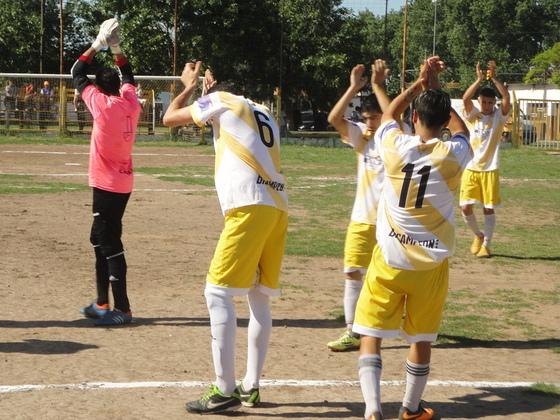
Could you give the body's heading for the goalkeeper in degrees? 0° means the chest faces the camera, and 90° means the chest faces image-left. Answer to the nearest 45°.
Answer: approximately 135°

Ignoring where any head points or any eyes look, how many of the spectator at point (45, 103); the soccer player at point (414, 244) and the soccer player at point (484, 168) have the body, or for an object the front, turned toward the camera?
2

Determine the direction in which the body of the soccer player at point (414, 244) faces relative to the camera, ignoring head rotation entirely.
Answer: away from the camera

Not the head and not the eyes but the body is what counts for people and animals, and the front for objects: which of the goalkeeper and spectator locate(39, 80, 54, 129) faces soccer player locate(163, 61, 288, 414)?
the spectator

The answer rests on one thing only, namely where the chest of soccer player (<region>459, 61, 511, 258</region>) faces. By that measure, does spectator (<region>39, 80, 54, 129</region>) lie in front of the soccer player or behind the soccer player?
behind

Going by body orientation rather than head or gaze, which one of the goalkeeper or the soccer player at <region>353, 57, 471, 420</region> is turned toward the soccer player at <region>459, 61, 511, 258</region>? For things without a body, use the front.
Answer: the soccer player at <region>353, 57, 471, 420</region>

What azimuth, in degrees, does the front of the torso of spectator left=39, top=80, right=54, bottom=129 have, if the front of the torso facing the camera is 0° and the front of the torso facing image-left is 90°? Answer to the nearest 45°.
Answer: approximately 0°

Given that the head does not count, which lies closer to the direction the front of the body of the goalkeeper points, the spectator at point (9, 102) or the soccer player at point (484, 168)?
the spectator

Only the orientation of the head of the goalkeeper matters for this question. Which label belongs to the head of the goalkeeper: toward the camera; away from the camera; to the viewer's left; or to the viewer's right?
away from the camera

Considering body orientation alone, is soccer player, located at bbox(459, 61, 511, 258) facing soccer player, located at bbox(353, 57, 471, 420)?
yes

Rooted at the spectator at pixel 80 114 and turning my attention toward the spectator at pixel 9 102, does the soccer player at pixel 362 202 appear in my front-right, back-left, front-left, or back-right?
back-left
